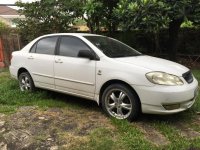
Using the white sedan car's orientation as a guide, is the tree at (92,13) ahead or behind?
behind

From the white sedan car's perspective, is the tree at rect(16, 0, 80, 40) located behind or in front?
behind

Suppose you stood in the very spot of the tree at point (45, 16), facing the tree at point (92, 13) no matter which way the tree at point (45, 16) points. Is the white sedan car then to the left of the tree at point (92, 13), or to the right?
right

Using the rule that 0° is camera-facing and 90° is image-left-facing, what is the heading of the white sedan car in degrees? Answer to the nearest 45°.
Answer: approximately 315°
